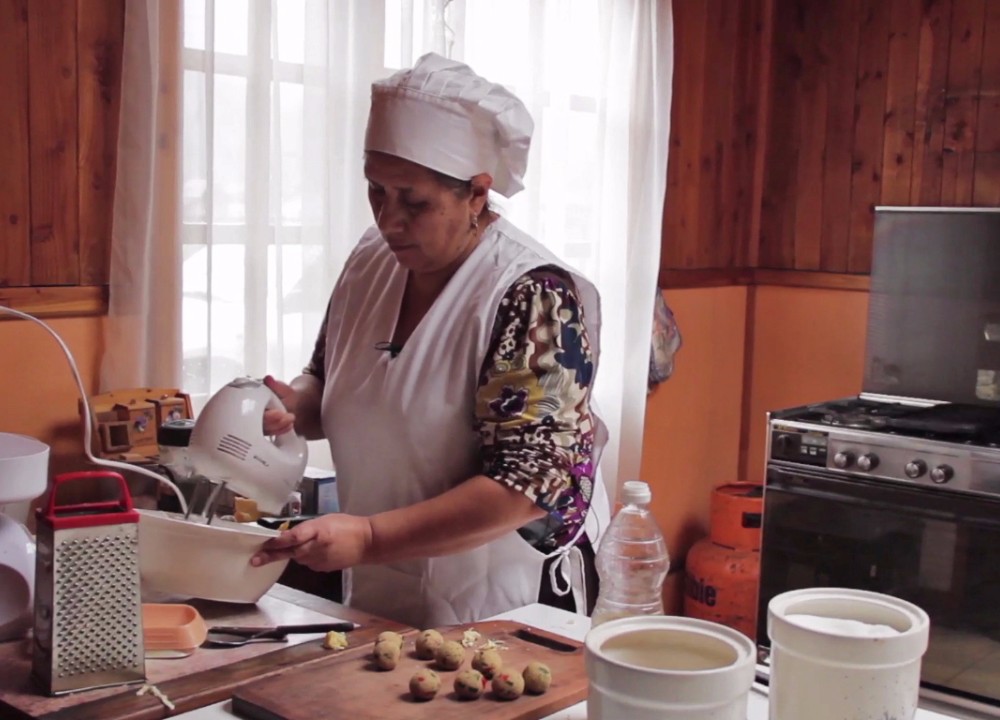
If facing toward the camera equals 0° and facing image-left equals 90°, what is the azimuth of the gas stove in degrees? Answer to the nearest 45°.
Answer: approximately 45°

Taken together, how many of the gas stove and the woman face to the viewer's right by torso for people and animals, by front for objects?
0

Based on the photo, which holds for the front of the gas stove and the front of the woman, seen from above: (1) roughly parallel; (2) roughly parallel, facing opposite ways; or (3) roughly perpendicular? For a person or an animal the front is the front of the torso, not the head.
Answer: roughly parallel

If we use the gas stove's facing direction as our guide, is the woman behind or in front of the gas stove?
in front

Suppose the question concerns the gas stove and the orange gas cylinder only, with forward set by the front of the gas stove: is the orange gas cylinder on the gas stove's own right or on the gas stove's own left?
on the gas stove's own right

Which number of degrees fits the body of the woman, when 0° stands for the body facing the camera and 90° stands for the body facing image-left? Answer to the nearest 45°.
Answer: approximately 45°

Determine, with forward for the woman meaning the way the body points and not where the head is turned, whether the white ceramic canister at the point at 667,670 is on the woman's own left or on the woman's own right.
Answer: on the woman's own left
